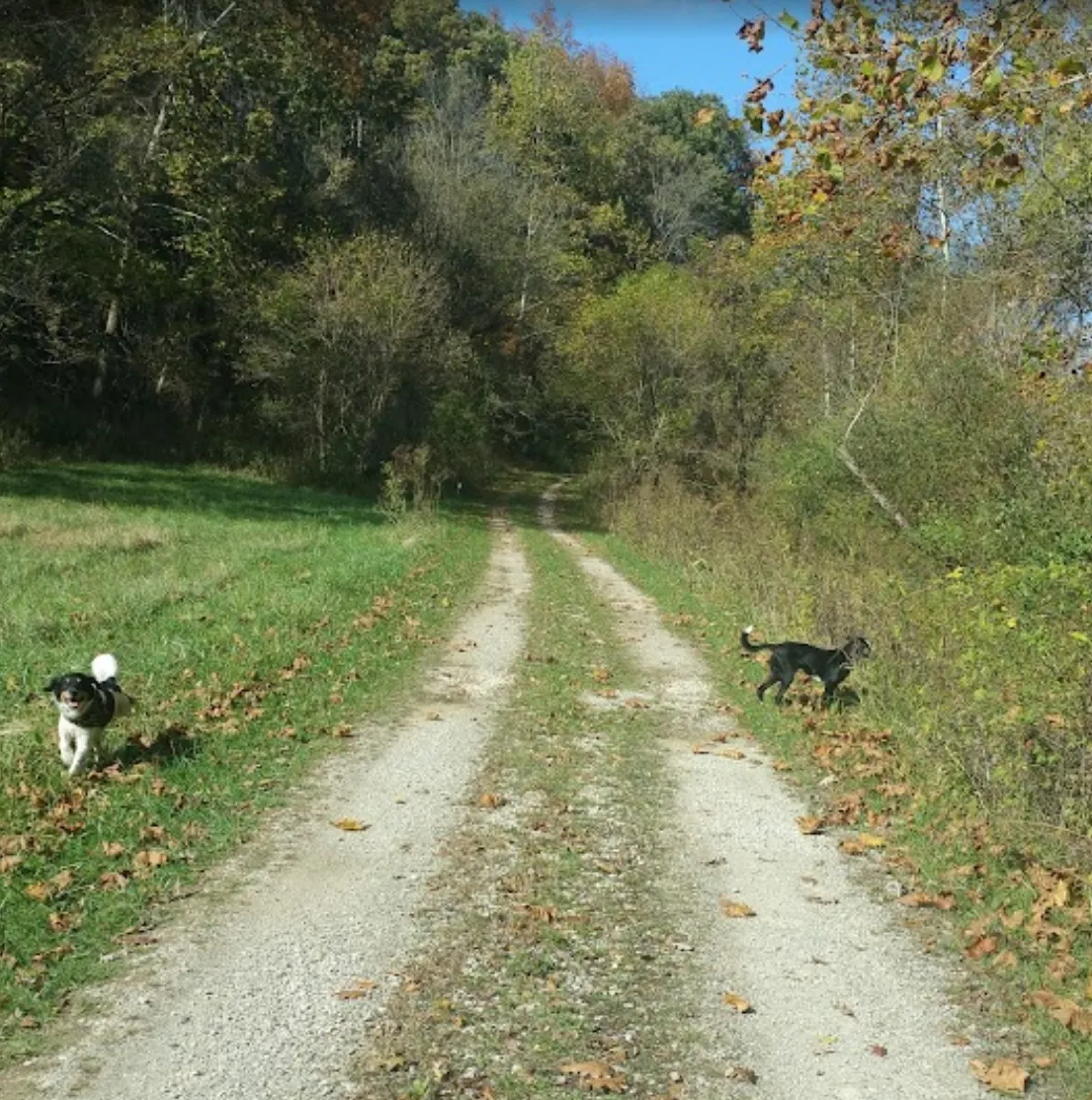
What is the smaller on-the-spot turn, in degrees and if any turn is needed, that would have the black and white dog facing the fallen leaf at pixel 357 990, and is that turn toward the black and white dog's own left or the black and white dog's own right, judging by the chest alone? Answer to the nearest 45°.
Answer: approximately 45° to the black and white dog's own left

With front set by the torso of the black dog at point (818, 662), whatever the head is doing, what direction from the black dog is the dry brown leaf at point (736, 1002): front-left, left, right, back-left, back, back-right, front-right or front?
right

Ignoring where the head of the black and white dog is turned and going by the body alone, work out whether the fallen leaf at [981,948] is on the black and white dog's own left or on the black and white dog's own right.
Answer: on the black and white dog's own left

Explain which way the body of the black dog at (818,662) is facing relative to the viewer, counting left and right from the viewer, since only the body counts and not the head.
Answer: facing to the right of the viewer

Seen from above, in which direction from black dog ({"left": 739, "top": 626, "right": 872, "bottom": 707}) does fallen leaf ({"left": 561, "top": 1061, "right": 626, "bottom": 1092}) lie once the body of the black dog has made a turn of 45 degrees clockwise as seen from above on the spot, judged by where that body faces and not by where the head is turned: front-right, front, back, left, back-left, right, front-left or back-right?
front-right

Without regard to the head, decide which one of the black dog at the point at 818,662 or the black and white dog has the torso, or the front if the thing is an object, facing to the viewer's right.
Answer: the black dog

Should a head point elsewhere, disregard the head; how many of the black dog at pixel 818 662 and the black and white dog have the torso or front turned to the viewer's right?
1

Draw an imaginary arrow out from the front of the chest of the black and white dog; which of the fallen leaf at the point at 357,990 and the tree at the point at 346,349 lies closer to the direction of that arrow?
the fallen leaf

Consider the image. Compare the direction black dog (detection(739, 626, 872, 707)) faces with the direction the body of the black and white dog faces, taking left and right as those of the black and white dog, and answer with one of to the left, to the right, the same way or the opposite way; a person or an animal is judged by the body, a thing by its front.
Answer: to the left

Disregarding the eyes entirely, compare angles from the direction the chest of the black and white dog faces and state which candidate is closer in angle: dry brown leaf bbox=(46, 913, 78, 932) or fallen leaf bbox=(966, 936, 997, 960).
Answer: the dry brown leaf

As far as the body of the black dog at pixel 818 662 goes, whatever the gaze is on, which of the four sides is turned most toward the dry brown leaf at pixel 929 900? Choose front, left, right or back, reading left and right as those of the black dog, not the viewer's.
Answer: right

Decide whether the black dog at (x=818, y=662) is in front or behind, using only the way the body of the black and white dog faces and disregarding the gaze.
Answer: behind

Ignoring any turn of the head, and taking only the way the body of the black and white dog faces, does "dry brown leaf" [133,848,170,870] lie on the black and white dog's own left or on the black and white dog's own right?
on the black and white dog's own left

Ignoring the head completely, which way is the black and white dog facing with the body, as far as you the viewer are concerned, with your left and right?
facing the viewer and to the left of the viewer

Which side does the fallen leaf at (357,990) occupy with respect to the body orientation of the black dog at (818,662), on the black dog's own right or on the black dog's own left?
on the black dog's own right

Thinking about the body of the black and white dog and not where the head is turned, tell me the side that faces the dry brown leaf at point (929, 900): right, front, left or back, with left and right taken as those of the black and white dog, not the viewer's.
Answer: left
